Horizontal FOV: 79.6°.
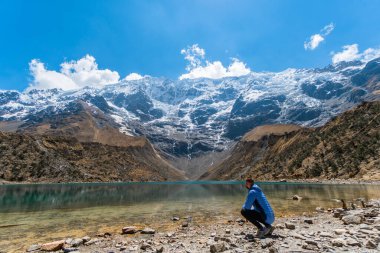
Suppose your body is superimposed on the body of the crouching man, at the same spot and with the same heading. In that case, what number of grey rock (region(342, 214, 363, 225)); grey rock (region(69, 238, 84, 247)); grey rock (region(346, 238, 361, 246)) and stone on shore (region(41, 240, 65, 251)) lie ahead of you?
2

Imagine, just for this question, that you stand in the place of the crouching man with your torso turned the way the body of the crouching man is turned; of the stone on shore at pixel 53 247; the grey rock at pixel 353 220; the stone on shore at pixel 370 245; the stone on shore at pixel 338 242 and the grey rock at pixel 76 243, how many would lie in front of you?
2

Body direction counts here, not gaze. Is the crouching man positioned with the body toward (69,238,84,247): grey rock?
yes

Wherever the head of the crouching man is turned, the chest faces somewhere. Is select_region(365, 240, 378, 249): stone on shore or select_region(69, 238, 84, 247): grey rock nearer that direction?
the grey rock

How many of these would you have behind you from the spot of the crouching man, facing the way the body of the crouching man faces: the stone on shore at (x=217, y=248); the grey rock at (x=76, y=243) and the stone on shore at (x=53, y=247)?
0

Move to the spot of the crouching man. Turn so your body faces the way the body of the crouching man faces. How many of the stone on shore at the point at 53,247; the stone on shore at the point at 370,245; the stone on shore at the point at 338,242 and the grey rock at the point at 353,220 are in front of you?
1

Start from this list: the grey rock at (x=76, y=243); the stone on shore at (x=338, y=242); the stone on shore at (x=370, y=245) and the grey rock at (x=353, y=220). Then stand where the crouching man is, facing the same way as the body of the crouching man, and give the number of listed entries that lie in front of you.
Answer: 1

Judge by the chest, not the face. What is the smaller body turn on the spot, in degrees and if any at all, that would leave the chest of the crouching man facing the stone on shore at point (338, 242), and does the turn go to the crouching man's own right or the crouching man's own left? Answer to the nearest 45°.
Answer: approximately 135° to the crouching man's own left

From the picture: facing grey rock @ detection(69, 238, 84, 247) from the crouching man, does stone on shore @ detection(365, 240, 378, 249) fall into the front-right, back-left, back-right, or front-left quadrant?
back-left

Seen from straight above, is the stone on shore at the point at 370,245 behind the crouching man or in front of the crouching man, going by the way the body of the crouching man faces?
behind

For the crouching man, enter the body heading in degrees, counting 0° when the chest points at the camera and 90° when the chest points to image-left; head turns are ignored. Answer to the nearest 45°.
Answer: approximately 90°

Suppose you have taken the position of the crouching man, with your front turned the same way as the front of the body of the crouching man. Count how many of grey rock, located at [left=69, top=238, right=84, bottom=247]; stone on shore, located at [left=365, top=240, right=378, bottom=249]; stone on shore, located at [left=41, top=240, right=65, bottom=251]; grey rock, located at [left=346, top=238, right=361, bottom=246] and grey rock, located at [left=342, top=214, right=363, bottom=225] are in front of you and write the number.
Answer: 2

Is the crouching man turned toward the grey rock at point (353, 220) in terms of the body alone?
no

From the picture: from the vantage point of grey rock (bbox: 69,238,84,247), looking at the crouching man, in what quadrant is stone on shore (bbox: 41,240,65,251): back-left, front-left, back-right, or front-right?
back-right

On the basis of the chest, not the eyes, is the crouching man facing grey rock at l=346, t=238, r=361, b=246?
no

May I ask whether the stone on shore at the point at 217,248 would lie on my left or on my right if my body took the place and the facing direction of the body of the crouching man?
on my left

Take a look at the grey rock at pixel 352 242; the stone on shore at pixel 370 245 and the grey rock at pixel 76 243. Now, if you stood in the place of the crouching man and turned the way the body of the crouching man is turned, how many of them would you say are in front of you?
1

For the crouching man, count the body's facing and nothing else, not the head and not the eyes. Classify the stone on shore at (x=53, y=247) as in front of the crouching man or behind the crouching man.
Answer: in front
